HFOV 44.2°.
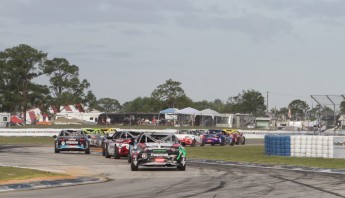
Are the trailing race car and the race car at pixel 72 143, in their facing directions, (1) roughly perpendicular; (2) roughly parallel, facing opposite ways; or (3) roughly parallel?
roughly parallel

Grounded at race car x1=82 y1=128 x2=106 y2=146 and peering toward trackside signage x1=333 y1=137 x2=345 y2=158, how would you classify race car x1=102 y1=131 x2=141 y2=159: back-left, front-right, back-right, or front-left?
front-right

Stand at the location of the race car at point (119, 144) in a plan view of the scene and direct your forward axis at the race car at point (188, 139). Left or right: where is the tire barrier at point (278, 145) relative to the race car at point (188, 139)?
right

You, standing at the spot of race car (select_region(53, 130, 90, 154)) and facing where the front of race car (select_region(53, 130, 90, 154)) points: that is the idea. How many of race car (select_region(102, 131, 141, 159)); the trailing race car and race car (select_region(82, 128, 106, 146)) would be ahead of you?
1
